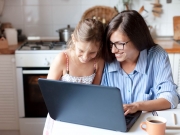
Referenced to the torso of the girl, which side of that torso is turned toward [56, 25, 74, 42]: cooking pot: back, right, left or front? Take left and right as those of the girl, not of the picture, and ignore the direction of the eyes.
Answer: back

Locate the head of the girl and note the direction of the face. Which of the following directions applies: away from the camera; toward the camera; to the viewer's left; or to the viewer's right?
toward the camera

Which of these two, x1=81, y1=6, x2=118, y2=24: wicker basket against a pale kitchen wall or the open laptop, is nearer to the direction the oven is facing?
the open laptop

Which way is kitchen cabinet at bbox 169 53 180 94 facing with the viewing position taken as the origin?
facing the viewer

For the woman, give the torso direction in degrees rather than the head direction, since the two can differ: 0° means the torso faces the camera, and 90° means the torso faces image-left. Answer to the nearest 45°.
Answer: approximately 45°

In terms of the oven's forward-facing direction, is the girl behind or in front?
in front

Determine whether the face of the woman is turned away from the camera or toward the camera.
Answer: toward the camera

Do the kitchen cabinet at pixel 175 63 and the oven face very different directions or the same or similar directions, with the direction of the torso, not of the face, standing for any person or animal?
same or similar directions

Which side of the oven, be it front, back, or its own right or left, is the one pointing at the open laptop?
front

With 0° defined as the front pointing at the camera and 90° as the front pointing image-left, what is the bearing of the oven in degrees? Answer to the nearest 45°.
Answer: approximately 0°

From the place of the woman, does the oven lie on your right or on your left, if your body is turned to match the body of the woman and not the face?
on your right

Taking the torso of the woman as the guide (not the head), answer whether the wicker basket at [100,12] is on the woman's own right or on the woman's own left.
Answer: on the woman's own right
